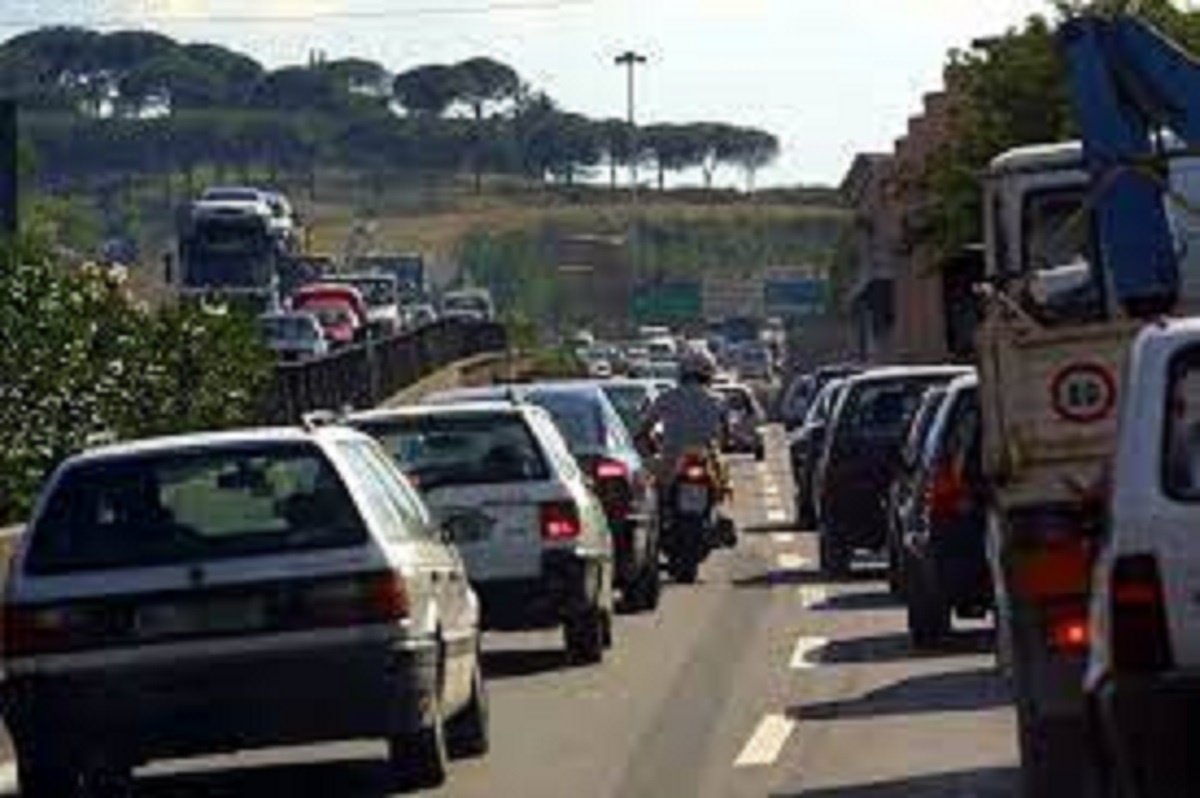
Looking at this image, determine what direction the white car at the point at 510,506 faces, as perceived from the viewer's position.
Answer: facing away from the viewer

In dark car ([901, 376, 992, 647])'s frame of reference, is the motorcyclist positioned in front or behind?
in front

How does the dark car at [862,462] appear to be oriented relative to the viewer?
away from the camera

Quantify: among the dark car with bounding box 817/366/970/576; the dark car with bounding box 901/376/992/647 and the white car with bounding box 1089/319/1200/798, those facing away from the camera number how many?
3

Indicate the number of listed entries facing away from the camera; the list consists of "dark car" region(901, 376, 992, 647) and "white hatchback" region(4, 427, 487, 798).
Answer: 2

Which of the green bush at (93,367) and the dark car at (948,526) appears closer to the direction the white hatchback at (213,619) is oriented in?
the green bush

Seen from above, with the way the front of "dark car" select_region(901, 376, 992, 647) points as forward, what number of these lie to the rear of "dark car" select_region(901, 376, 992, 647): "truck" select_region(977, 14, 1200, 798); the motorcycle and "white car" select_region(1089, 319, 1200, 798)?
2

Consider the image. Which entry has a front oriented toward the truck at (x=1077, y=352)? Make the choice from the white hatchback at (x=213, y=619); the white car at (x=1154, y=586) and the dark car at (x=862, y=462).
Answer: the white car

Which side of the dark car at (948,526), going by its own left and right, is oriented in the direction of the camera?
back

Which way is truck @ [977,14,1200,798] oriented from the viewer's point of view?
away from the camera

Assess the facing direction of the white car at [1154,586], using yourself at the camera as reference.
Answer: facing away from the viewer

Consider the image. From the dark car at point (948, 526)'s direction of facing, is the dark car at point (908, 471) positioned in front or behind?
in front
